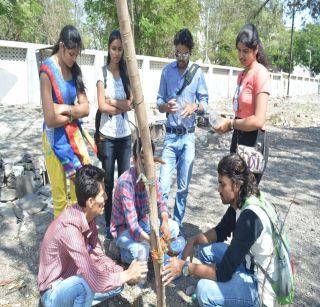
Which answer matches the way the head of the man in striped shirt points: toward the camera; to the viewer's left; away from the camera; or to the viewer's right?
to the viewer's right

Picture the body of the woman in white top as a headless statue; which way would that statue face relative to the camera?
toward the camera

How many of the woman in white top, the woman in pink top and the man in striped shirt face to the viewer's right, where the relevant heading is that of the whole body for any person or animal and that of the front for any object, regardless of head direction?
1

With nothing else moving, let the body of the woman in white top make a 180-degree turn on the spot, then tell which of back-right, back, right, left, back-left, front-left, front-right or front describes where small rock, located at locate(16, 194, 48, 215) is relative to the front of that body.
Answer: front-left

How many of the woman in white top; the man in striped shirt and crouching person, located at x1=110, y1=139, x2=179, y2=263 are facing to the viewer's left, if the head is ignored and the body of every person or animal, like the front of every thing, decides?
0

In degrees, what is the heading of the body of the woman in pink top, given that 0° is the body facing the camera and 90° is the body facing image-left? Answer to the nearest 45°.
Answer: approximately 45°

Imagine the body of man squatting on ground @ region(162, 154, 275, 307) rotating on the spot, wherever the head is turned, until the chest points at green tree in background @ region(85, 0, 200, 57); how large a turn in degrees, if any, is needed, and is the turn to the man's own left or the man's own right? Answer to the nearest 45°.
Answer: approximately 90° to the man's own right

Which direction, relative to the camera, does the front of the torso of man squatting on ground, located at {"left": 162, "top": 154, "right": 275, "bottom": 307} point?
to the viewer's left

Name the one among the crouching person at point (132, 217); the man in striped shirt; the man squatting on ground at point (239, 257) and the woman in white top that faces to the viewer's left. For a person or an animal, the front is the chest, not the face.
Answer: the man squatting on ground

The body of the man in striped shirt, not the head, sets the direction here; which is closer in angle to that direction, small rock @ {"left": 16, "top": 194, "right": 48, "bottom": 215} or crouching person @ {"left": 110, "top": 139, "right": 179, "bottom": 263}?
the crouching person

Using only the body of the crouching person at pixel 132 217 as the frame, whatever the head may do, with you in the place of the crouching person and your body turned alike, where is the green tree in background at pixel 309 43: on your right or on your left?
on your left

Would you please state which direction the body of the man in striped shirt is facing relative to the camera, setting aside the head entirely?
to the viewer's right
